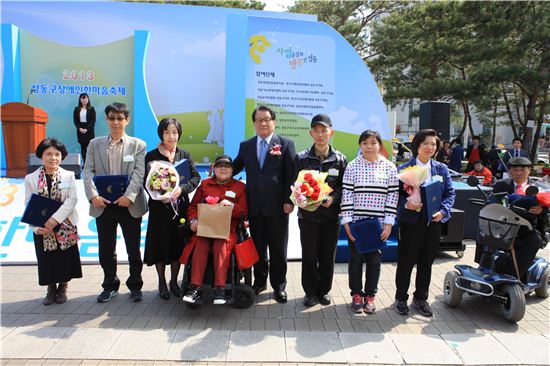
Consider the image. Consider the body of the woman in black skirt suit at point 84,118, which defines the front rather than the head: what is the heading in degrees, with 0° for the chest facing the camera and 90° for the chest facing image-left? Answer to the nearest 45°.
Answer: approximately 0°

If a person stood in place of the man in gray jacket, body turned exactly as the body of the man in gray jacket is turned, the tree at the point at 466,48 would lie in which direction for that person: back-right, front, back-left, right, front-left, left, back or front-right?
back-left

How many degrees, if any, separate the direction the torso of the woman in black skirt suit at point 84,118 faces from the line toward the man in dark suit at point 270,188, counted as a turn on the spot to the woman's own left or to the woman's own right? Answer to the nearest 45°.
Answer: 0° — they already face them

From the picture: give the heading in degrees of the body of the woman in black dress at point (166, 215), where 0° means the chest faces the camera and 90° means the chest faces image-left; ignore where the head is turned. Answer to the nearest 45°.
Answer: approximately 0°

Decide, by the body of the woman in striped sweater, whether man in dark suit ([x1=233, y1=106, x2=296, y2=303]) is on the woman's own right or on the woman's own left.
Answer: on the woman's own right

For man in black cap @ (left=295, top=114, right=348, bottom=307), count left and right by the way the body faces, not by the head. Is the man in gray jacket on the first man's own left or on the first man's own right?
on the first man's own right

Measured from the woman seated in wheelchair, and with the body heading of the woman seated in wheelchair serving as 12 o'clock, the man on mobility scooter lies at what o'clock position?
The man on mobility scooter is roughly at 9 o'clock from the woman seated in wheelchair.

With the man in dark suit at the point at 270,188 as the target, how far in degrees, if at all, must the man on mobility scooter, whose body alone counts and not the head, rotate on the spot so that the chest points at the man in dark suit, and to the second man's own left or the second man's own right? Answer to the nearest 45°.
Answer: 0° — they already face them

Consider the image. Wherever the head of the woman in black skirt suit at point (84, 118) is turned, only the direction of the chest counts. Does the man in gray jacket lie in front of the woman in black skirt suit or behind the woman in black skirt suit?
in front

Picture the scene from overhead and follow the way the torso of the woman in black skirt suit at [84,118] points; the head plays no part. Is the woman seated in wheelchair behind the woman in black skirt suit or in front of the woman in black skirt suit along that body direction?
in front
